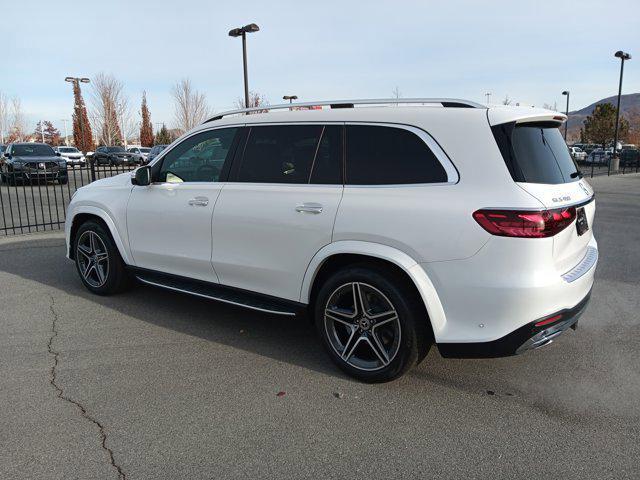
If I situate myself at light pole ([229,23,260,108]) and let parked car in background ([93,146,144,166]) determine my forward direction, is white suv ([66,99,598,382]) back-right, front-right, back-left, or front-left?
back-left

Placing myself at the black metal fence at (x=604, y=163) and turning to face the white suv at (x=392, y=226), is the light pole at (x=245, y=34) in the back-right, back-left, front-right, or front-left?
front-right

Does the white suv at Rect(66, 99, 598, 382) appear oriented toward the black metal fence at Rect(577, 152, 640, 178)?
no

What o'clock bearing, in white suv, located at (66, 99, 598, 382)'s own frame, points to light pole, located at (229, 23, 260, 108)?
The light pole is roughly at 1 o'clock from the white suv.

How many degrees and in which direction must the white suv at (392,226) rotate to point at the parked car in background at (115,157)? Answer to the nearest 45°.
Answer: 0° — it already faces it

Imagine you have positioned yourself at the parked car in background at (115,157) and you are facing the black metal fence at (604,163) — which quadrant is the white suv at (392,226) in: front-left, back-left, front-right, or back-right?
front-right

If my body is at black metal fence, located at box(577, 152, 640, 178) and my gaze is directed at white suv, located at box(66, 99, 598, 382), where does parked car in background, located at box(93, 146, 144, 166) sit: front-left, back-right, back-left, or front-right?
front-right

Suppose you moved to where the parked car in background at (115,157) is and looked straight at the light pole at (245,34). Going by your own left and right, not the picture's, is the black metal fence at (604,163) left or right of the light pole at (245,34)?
left

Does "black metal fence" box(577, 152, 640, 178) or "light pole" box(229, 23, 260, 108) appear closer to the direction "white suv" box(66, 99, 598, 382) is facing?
the light pole

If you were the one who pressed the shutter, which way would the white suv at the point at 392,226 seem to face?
facing away from the viewer and to the left of the viewer

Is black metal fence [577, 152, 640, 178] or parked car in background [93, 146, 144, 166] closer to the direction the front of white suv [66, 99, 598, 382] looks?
the parked car in background
